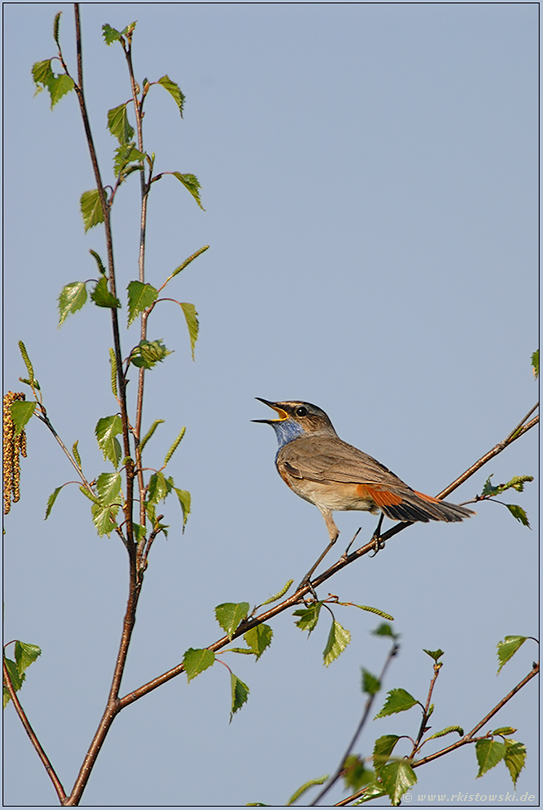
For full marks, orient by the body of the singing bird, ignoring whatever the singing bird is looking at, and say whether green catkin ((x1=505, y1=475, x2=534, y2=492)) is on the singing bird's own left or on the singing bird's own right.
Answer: on the singing bird's own left

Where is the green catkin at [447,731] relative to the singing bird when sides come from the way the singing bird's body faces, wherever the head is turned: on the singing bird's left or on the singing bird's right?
on the singing bird's left

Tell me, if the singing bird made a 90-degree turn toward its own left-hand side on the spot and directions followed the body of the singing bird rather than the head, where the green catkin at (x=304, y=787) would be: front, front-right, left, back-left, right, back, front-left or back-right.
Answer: front

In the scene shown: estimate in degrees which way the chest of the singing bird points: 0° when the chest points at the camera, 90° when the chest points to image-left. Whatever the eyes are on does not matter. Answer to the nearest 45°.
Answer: approximately 90°

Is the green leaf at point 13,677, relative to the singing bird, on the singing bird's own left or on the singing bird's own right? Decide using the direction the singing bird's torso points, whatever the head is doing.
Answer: on the singing bird's own left

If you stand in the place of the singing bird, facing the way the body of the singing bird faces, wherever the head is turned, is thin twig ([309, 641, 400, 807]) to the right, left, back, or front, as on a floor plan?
left
